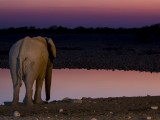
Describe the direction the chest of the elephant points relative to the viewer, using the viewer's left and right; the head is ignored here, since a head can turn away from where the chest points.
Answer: facing away from the viewer and to the right of the viewer

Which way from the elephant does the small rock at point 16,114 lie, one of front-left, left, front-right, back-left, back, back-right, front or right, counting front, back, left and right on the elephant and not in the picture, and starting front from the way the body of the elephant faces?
back-right
